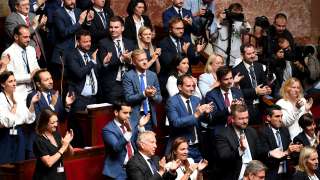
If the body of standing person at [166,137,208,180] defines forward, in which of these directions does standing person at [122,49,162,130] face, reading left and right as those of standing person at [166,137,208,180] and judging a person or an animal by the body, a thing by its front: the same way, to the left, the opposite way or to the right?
the same way

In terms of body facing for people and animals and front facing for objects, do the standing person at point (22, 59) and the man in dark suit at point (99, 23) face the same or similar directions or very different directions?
same or similar directions

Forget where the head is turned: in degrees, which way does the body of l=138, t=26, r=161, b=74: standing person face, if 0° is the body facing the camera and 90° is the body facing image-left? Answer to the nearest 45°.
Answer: approximately 315°

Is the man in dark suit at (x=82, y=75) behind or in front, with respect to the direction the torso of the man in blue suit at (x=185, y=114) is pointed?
behind

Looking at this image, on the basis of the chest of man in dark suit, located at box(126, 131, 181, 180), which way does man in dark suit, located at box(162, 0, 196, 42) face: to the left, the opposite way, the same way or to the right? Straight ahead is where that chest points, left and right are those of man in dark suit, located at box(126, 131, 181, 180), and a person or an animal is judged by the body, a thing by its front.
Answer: the same way

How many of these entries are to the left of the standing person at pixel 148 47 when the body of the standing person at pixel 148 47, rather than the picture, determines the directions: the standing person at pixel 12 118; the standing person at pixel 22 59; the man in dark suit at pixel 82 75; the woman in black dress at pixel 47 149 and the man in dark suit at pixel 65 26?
0

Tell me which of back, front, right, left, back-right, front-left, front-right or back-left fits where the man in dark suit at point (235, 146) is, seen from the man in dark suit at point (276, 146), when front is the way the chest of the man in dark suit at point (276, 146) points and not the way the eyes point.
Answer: right

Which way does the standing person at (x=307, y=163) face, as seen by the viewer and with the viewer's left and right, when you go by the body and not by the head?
facing the viewer and to the right of the viewer

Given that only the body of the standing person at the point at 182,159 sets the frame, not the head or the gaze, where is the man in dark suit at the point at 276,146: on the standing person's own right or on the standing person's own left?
on the standing person's own left

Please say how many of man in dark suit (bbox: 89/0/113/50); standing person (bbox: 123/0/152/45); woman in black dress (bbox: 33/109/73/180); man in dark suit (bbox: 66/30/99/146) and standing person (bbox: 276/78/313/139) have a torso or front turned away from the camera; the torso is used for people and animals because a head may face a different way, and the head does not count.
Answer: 0

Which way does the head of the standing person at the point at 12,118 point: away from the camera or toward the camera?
toward the camera

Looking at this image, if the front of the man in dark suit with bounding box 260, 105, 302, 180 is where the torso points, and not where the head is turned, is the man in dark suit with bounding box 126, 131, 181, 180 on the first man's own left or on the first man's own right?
on the first man's own right

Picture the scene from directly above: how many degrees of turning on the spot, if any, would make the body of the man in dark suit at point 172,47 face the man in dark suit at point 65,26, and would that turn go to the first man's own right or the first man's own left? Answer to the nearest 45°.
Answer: approximately 135° to the first man's own right

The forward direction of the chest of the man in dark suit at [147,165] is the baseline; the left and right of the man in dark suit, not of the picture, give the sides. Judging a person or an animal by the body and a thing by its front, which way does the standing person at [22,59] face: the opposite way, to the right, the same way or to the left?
the same way

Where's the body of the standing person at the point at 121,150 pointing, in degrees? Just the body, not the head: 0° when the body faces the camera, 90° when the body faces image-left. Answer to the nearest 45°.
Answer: approximately 315°

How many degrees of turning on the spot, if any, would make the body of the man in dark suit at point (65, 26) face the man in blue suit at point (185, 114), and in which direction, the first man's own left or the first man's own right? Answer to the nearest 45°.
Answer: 0° — they already face them

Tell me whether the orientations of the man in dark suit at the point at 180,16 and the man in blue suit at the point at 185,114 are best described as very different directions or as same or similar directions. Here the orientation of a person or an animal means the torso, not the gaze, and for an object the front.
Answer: same or similar directions
